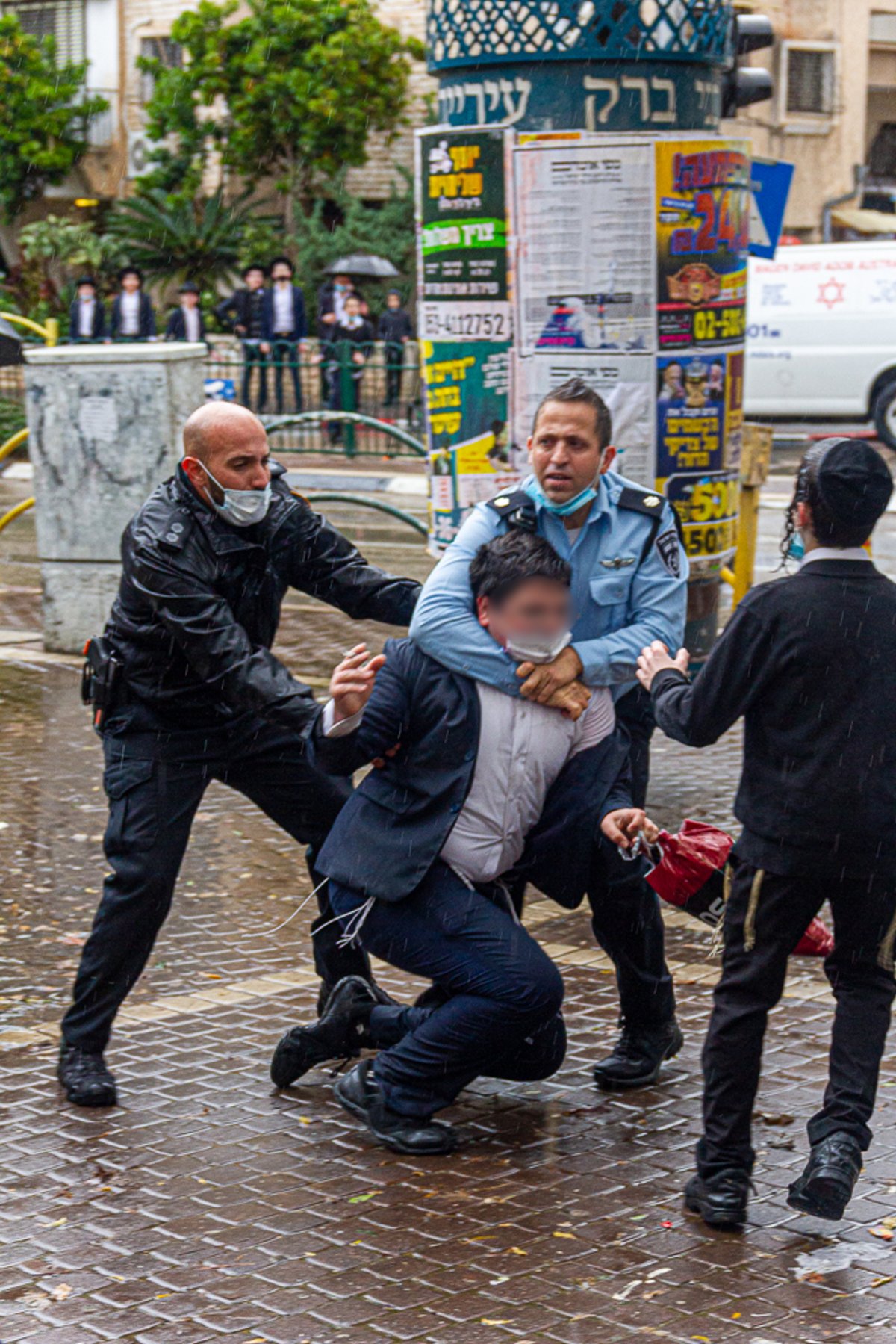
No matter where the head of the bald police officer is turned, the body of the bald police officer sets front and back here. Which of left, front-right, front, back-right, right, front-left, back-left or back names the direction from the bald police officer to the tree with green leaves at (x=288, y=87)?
back-left

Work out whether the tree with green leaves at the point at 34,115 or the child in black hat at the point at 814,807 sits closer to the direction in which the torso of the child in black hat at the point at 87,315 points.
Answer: the child in black hat

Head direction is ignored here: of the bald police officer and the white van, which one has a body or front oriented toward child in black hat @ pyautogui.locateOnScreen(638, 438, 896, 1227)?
the bald police officer

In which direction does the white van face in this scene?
to the viewer's right

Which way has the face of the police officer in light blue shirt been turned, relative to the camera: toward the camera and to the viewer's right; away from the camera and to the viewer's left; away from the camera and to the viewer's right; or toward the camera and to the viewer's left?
toward the camera and to the viewer's left

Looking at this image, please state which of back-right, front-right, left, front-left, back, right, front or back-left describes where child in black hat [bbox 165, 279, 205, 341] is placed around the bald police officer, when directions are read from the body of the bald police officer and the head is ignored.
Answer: back-left

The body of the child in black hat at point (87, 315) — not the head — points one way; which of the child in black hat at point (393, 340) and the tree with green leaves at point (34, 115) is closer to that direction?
the child in black hat

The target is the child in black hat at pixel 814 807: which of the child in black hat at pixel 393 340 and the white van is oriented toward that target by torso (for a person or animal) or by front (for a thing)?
the child in black hat at pixel 393 340

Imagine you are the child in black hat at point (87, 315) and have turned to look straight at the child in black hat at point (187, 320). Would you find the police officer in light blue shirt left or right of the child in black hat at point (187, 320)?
right

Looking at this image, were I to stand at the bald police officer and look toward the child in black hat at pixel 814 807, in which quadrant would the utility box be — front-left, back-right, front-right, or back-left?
back-left

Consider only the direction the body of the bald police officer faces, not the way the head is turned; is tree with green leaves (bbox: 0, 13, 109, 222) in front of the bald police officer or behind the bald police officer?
behind

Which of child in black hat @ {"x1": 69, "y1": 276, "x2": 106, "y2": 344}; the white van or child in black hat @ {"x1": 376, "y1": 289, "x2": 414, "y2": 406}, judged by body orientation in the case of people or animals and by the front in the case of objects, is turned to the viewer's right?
the white van

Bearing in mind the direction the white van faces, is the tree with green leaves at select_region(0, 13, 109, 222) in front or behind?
behind
